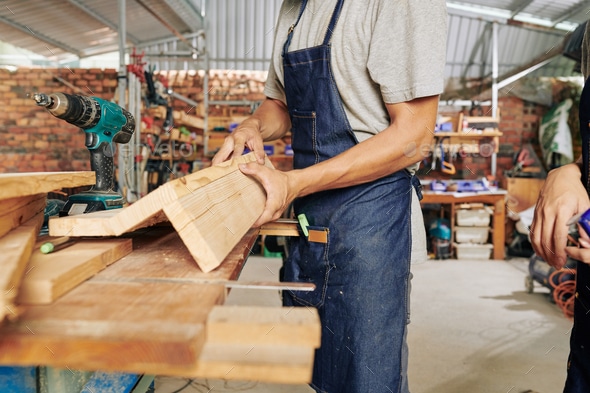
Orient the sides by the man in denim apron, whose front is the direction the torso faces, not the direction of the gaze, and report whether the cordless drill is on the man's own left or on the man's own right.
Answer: on the man's own right

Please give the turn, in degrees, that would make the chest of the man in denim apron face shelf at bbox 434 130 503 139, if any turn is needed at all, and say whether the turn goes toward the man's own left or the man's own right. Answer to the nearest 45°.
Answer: approximately 135° to the man's own right

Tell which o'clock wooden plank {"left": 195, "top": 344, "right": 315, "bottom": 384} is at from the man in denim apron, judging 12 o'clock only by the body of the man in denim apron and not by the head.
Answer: The wooden plank is roughly at 11 o'clock from the man in denim apron.

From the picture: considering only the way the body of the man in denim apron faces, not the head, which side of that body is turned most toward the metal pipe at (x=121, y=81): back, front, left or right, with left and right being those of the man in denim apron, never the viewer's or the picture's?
right

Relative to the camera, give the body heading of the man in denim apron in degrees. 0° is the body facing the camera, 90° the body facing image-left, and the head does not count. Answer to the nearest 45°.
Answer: approximately 45°

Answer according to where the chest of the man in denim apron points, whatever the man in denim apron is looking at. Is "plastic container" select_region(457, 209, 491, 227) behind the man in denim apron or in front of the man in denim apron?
behind

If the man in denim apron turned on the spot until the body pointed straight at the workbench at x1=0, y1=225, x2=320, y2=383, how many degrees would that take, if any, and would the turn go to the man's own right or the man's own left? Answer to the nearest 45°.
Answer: approximately 45° to the man's own left

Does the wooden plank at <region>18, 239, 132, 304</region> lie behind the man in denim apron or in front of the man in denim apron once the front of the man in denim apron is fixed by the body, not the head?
in front

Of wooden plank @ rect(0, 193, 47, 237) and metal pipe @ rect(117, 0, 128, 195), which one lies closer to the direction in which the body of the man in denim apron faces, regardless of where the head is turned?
the wooden plank

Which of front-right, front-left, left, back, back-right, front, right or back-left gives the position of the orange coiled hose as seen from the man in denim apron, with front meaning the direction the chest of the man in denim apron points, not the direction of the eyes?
back

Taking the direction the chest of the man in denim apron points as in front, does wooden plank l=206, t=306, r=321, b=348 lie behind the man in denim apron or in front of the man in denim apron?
in front

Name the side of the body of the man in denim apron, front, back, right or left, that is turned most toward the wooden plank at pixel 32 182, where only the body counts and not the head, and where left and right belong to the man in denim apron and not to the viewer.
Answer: front

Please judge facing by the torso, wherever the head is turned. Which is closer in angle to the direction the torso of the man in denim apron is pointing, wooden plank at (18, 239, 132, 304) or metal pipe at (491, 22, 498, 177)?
the wooden plank
